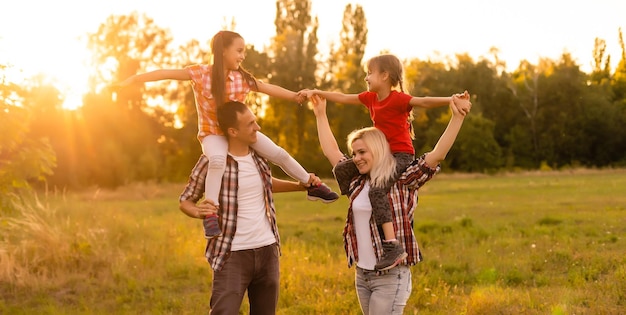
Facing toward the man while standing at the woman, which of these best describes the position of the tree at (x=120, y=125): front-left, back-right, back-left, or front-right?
front-right

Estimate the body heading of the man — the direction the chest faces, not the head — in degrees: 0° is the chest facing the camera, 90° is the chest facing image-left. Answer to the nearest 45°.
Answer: approximately 315°

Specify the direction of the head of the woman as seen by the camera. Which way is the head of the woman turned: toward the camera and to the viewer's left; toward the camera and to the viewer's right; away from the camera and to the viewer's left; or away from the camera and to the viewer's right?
toward the camera and to the viewer's left

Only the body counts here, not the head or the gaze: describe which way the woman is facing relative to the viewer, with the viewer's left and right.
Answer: facing the viewer and to the left of the viewer

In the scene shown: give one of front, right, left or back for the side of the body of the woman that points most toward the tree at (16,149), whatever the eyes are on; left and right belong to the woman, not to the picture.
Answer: right

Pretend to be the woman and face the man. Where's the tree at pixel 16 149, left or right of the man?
right

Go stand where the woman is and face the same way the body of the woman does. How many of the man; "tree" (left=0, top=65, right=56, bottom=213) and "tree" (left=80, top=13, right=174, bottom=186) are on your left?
0

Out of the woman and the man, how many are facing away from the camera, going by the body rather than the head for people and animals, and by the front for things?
0

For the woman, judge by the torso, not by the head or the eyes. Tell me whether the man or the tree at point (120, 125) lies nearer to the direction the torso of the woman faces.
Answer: the man
